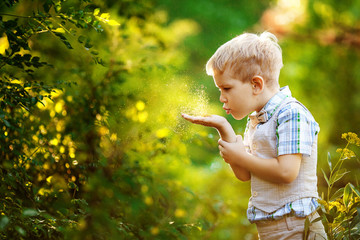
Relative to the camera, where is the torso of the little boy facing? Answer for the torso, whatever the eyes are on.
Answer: to the viewer's left

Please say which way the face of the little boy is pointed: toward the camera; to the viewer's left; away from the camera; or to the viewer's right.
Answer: to the viewer's left
